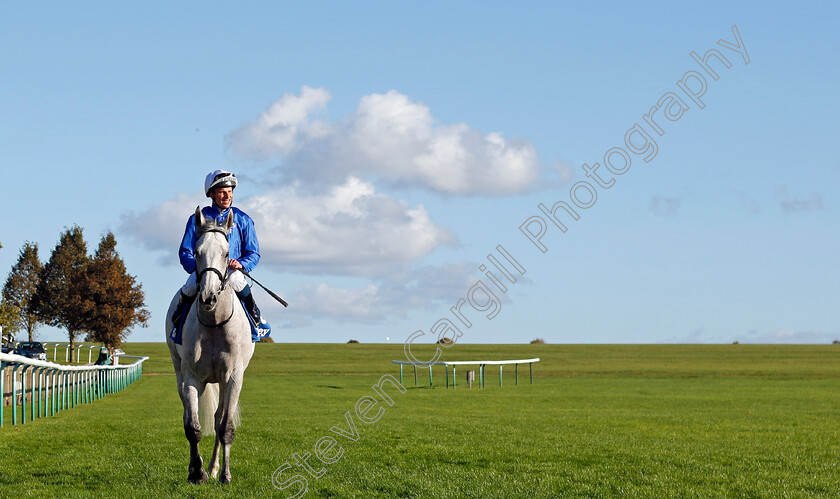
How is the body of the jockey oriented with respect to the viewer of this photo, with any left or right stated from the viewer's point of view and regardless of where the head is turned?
facing the viewer

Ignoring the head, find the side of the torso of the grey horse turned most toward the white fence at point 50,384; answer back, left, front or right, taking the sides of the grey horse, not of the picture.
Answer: back

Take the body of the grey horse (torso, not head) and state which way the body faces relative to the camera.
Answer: toward the camera

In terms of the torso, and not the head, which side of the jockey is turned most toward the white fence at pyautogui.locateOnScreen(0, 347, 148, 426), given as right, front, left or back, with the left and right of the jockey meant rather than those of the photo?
back
